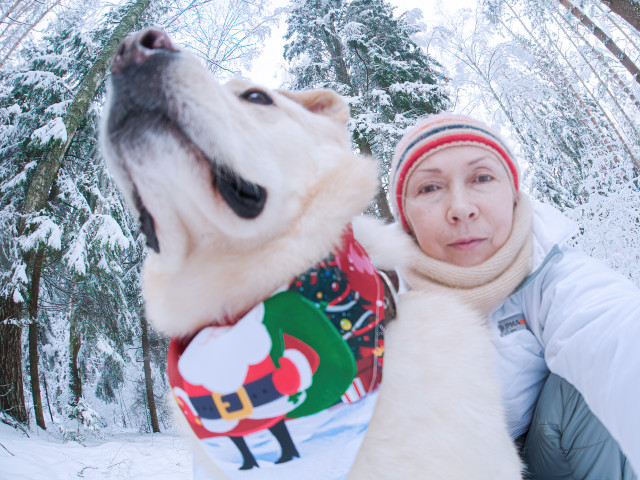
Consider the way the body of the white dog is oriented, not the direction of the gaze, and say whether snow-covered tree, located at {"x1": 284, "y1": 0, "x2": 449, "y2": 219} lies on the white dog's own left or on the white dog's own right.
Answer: on the white dog's own right

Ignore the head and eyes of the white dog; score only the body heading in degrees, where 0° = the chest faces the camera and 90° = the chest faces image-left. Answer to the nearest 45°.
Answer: approximately 45°
